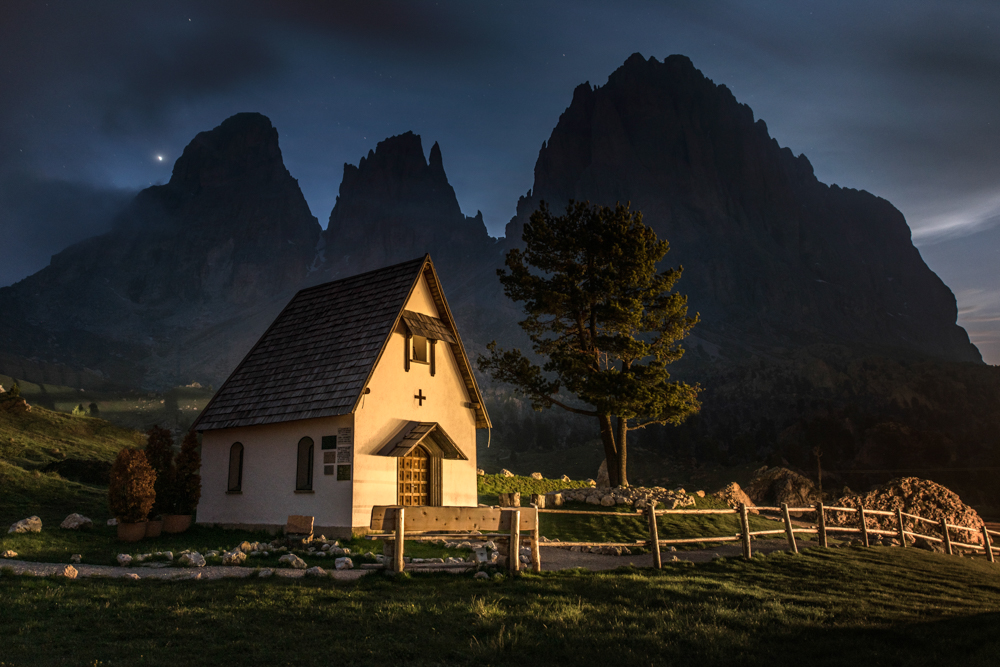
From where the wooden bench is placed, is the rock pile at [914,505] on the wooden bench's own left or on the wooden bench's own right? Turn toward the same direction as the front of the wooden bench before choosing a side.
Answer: on the wooden bench's own right

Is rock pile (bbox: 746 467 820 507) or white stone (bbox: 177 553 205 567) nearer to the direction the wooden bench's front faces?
the rock pile

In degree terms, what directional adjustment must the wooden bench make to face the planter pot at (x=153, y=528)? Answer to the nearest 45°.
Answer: approximately 45° to its left

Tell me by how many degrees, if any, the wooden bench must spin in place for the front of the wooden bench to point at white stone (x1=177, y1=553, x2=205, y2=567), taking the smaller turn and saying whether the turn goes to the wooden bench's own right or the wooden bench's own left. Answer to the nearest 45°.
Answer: approximately 90° to the wooden bench's own left

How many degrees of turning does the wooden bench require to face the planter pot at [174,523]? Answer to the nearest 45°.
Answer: approximately 45° to its left

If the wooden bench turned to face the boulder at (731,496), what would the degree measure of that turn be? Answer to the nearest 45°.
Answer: approximately 45° to its right

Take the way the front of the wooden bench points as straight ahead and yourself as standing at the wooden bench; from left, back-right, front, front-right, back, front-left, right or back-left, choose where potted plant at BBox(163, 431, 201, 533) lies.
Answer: front-left

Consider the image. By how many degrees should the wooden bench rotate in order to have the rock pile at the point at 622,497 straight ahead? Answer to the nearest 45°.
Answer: approximately 45° to its right

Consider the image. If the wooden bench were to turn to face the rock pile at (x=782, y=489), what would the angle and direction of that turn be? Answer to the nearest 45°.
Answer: approximately 45° to its right

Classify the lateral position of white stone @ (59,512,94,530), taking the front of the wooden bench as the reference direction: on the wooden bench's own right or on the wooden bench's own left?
on the wooden bench's own left

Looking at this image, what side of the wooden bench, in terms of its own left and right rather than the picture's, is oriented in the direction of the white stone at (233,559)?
left

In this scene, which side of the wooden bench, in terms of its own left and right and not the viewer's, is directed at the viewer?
back
